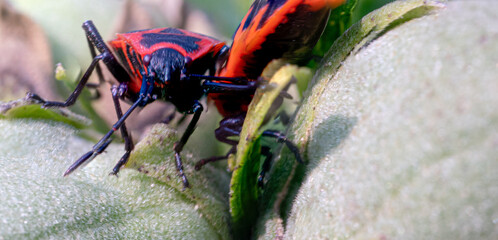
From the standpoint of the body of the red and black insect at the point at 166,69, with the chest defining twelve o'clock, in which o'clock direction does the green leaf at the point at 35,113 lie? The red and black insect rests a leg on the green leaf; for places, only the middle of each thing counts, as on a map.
The green leaf is roughly at 2 o'clock from the red and black insect.

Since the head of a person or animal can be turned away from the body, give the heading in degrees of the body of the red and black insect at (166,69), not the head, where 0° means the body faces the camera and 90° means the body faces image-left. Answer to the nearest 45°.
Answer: approximately 0°

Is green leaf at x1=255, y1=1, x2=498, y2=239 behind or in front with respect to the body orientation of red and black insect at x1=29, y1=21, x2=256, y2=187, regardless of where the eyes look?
in front
